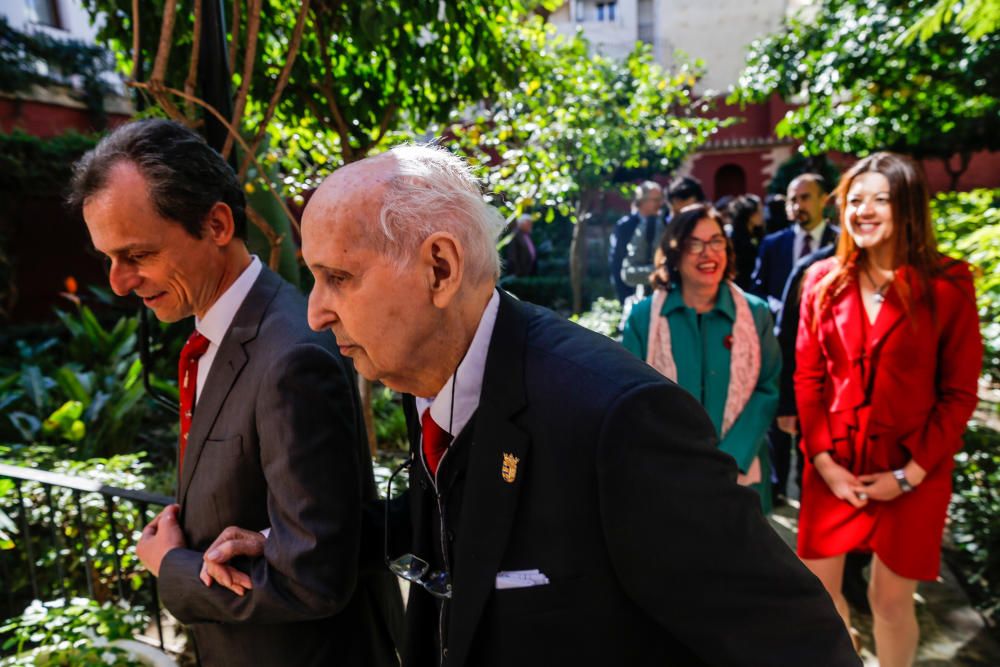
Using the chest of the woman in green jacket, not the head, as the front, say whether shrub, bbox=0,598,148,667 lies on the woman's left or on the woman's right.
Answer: on the woman's right

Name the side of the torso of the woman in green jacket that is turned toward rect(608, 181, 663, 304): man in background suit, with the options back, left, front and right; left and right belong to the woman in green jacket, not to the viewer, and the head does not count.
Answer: back

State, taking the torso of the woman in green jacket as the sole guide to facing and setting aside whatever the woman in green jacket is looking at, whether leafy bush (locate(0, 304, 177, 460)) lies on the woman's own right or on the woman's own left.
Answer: on the woman's own right

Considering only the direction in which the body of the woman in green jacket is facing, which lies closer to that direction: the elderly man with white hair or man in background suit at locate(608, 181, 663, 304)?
the elderly man with white hair

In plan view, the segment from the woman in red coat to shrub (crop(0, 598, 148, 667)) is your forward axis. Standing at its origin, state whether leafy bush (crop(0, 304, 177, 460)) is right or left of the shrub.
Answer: right

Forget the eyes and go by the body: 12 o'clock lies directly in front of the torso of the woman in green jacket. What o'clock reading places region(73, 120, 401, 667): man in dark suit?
The man in dark suit is roughly at 1 o'clock from the woman in green jacket.

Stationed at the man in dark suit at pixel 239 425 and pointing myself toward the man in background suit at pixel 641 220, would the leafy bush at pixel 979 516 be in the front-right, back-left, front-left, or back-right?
front-right

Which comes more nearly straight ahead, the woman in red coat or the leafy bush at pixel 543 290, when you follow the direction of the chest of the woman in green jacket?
the woman in red coat

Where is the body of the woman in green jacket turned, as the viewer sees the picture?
toward the camera

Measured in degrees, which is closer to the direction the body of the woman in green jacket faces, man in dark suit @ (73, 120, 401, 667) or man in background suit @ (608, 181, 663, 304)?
the man in dark suit

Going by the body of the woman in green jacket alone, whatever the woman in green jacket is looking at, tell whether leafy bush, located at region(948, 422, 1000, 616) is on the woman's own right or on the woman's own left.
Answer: on the woman's own left

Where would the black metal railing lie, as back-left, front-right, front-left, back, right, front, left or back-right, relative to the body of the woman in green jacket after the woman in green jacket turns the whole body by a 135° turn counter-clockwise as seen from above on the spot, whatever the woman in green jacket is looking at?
back-left

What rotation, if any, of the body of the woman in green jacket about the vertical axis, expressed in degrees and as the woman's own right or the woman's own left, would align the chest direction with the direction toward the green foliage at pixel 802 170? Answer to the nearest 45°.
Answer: approximately 180°

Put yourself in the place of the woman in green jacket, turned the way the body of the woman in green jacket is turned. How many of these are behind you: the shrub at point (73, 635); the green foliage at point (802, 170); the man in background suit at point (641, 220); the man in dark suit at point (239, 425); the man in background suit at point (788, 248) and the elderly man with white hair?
3

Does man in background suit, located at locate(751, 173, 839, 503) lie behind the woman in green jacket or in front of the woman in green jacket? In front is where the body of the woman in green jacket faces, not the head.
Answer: behind

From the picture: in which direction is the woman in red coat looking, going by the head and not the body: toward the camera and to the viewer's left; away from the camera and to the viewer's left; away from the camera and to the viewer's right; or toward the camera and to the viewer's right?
toward the camera and to the viewer's left

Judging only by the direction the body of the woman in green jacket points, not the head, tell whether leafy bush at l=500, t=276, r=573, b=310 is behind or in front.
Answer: behind
